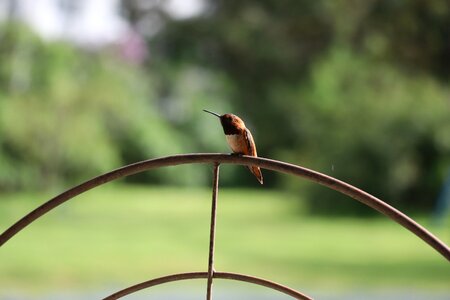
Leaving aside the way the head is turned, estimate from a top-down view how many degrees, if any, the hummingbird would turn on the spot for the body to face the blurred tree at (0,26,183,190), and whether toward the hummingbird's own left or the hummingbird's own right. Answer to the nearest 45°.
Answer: approximately 90° to the hummingbird's own right

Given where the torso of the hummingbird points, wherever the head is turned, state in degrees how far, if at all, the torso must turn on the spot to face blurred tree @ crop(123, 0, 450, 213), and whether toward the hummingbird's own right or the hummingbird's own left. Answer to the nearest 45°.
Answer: approximately 90° to the hummingbird's own right

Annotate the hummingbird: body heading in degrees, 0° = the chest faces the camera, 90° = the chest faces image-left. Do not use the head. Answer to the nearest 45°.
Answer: approximately 90°
